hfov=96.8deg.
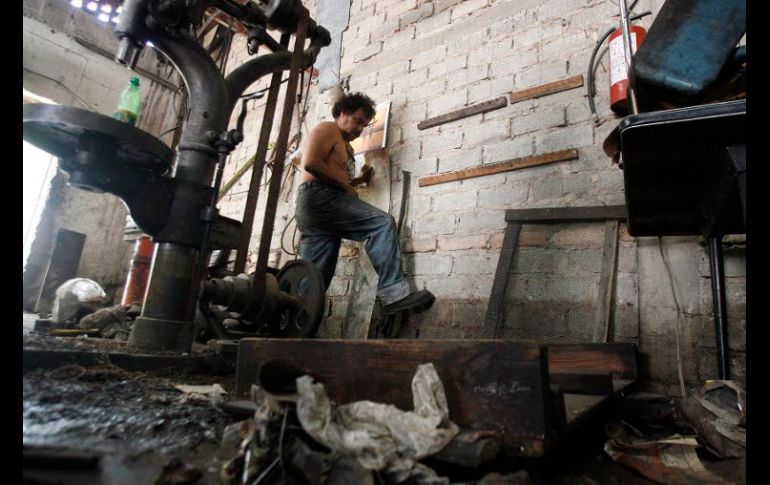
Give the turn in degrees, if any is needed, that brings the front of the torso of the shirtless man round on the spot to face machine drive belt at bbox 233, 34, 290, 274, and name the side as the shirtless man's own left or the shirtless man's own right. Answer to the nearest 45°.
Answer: approximately 135° to the shirtless man's own right

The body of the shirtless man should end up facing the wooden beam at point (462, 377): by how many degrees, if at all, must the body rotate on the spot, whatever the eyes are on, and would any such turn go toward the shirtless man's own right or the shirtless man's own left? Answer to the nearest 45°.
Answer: approximately 90° to the shirtless man's own right

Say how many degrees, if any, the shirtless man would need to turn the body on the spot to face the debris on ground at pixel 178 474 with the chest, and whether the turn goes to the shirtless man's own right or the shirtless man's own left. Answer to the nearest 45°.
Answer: approximately 90° to the shirtless man's own right

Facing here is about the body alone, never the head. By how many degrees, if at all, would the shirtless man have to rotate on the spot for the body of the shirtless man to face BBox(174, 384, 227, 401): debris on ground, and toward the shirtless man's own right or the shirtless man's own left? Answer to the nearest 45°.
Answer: approximately 90° to the shirtless man's own right

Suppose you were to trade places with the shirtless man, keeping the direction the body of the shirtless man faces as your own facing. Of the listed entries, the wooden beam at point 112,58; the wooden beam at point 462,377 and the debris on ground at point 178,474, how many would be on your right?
2

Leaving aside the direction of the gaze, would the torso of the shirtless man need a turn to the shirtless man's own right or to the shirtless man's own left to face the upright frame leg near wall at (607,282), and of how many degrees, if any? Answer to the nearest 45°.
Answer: approximately 45° to the shirtless man's own right

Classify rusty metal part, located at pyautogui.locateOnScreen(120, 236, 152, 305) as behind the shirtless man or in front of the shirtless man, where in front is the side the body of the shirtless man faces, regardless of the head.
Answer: behind

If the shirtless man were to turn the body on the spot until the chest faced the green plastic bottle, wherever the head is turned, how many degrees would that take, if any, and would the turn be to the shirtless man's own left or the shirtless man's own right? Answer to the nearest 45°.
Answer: approximately 135° to the shirtless man's own right

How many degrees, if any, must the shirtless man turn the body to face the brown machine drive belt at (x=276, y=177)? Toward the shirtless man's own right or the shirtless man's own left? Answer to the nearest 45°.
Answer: approximately 135° to the shirtless man's own right

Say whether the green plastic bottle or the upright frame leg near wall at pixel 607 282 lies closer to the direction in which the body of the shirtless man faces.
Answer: the upright frame leg near wall

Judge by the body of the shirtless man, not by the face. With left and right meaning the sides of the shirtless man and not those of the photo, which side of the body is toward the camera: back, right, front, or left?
right

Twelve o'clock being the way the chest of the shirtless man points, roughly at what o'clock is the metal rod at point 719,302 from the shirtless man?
The metal rod is roughly at 1 o'clock from the shirtless man.
